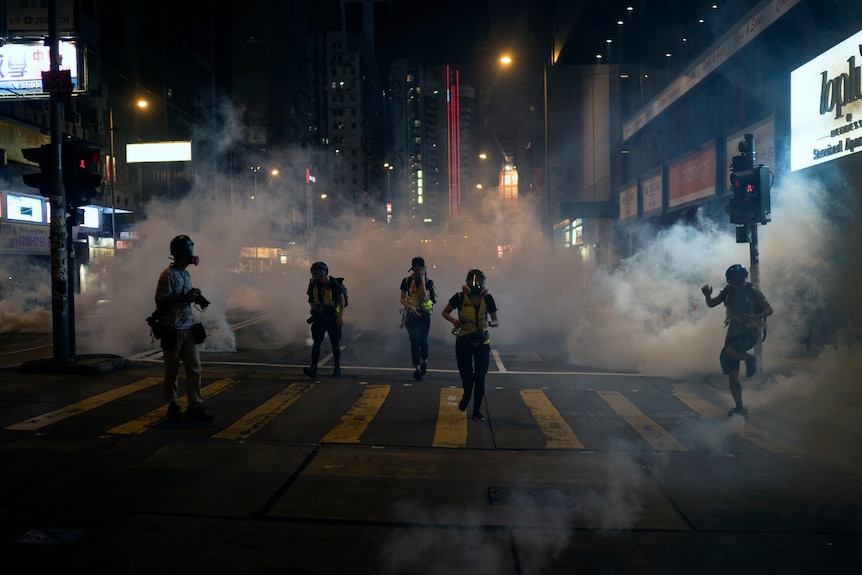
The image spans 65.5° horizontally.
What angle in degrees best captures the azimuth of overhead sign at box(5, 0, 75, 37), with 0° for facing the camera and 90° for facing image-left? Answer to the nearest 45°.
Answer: approximately 0°

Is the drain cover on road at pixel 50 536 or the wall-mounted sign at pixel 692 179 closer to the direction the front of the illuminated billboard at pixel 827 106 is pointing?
the drain cover on road

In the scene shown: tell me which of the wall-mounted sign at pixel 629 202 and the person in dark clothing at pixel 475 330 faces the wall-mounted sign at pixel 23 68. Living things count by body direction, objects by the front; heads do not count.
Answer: the wall-mounted sign at pixel 629 202

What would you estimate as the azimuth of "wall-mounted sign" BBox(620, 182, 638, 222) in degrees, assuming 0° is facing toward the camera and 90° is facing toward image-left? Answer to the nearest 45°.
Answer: approximately 45°

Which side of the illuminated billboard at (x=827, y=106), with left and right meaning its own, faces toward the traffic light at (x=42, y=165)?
front

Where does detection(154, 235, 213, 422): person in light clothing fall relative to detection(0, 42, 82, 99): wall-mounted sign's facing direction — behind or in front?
in front

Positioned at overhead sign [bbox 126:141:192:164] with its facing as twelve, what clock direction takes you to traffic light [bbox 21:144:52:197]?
The traffic light is roughly at 12 o'clock from the overhead sign.

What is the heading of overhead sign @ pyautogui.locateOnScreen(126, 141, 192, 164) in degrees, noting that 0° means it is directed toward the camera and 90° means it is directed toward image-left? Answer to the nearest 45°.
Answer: approximately 0°

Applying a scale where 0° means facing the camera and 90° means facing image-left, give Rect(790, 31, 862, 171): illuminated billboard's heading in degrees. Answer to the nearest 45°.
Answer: approximately 45°

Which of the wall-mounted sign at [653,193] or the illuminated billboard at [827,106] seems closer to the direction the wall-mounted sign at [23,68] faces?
the illuminated billboard

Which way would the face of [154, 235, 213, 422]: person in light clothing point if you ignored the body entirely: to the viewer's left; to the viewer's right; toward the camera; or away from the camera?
to the viewer's right

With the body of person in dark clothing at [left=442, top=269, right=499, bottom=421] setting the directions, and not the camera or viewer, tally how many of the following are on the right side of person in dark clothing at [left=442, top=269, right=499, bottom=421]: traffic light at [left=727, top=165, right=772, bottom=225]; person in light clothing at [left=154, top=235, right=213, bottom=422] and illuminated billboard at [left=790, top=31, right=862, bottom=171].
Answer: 1

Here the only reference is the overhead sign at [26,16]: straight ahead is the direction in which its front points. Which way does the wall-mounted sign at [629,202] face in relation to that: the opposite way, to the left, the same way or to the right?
to the right
